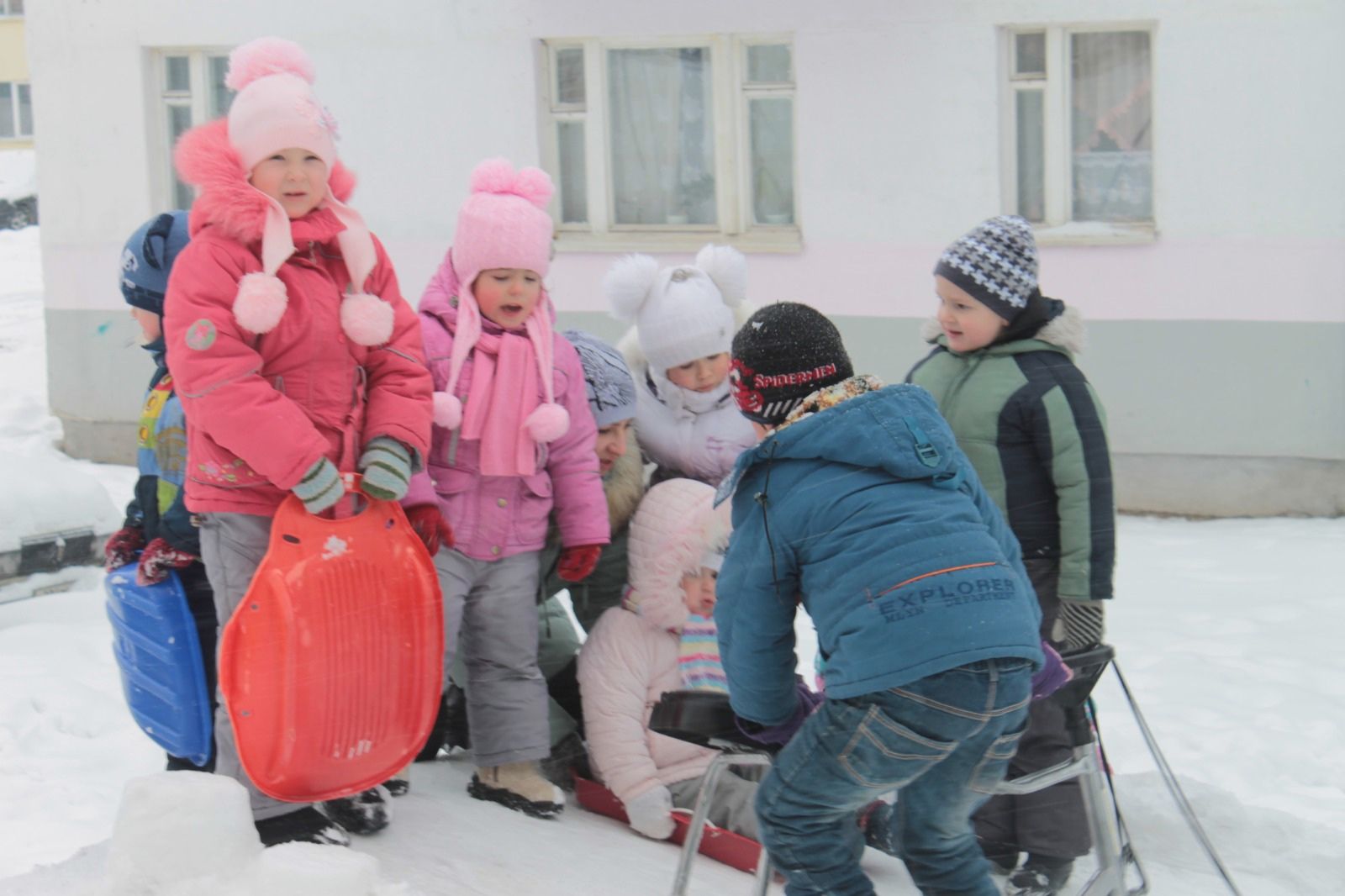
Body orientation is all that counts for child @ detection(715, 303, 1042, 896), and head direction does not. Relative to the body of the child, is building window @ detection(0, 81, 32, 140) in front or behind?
in front

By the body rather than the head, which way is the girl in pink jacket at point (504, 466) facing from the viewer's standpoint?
toward the camera

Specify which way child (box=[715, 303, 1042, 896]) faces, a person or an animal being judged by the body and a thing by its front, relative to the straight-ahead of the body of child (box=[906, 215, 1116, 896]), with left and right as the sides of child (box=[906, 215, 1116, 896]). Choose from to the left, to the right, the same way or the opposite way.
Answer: to the right

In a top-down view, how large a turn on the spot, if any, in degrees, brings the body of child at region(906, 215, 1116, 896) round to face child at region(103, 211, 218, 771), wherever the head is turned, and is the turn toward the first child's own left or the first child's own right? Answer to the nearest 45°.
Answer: approximately 45° to the first child's own right

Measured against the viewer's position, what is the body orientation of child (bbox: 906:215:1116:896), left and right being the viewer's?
facing the viewer and to the left of the viewer

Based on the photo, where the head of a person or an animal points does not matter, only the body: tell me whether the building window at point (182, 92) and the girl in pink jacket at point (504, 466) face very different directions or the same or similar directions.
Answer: same or similar directions

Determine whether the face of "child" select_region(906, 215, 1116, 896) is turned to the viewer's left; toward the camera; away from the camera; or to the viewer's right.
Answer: to the viewer's left

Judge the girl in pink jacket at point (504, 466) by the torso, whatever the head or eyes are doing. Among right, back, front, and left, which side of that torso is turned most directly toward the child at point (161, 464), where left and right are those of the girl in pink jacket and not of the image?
right

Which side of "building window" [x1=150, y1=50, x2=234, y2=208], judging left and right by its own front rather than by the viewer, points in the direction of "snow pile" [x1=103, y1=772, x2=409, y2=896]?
front

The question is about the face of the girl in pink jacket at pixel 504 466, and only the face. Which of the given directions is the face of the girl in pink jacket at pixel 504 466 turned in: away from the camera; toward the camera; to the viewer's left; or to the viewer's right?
toward the camera

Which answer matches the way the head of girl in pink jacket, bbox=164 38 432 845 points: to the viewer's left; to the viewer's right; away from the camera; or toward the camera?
toward the camera

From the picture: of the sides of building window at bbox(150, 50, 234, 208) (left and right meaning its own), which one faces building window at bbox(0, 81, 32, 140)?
back

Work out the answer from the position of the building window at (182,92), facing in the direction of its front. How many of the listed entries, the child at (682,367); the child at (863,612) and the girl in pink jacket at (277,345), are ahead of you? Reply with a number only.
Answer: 3

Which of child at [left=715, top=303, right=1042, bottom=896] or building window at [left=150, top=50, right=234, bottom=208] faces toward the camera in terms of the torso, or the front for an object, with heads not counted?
the building window

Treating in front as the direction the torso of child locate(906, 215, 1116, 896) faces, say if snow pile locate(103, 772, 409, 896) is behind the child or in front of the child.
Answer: in front

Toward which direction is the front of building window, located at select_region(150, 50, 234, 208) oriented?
toward the camera

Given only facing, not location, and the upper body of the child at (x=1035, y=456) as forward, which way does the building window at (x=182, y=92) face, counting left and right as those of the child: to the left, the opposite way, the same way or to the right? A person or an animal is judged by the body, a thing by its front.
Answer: to the left

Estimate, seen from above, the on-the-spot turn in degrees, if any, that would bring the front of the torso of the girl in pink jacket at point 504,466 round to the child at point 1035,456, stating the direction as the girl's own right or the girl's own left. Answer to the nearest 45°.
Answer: approximately 90° to the girl's own left
